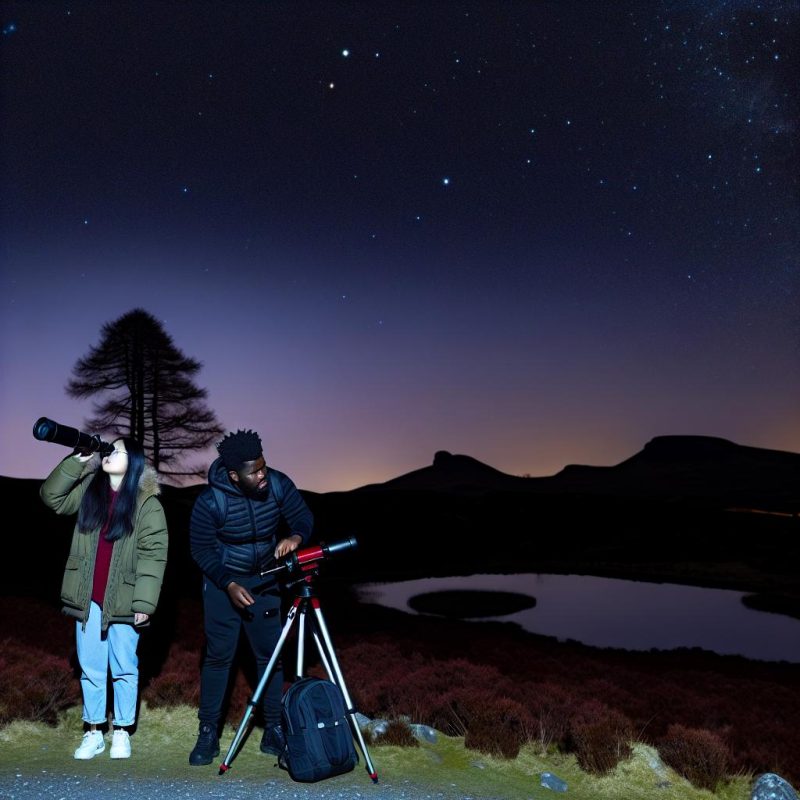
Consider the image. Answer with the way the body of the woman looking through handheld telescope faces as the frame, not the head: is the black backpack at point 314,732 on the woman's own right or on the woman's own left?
on the woman's own left

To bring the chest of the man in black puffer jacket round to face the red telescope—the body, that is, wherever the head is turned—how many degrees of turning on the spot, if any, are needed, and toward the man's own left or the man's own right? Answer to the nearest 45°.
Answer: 0° — they already face it

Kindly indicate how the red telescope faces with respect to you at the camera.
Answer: facing to the right of the viewer

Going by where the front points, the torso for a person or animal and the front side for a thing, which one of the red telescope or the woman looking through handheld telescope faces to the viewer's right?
the red telescope

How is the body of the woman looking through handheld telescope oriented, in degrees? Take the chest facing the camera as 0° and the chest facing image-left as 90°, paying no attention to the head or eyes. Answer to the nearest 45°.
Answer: approximately 45°

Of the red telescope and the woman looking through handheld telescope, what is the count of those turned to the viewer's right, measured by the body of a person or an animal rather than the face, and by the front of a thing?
1

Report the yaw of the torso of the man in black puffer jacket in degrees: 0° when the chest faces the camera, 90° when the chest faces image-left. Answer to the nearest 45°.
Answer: approximately 315°
